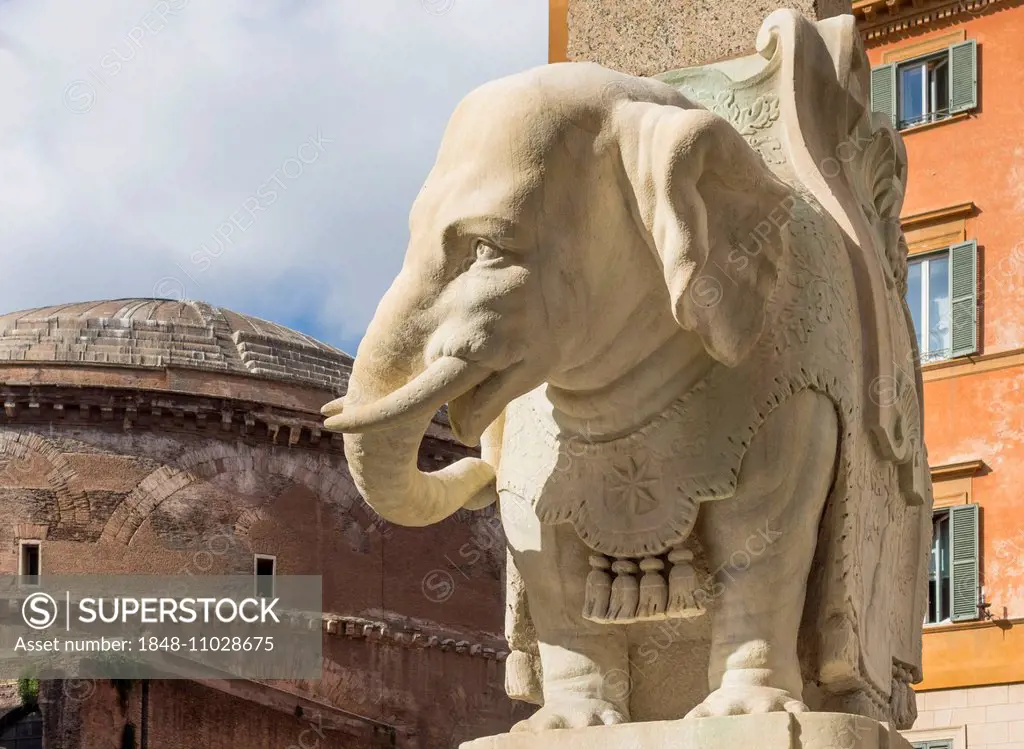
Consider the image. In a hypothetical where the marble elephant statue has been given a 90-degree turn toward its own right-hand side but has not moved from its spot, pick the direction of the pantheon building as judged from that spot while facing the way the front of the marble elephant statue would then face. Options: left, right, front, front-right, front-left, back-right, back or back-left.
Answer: front-right

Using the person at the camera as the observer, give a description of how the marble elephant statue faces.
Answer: facing the viewer and to the left of the viewer
